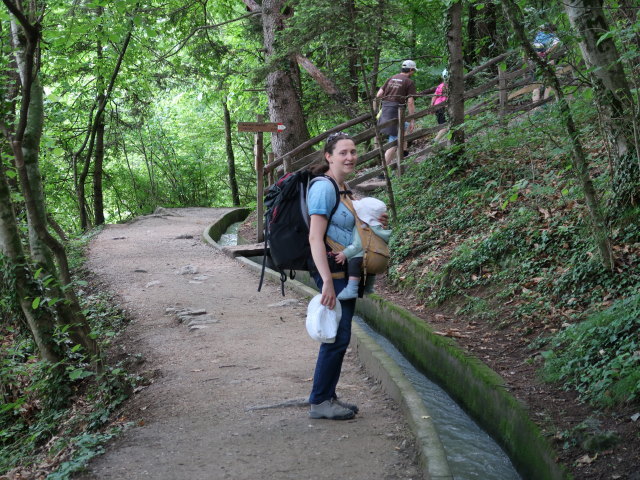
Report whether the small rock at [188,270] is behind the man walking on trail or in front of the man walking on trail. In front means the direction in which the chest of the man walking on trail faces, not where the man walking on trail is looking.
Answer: behind

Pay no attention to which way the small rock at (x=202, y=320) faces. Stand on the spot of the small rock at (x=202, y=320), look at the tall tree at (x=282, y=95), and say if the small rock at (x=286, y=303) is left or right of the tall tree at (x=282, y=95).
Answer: right

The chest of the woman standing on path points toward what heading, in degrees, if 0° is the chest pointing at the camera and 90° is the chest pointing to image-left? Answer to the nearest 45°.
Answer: approximately 270°

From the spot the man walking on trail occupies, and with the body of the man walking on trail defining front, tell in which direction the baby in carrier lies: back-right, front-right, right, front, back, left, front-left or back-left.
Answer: back-right

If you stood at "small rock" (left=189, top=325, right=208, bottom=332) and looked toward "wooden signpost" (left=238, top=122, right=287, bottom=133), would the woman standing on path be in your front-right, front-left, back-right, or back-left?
back-right

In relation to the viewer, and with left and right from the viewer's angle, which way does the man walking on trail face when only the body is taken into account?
facing away from the viewer and to the right of the viewer

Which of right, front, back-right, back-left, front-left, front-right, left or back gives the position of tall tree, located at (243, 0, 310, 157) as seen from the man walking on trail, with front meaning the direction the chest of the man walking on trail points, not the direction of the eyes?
left

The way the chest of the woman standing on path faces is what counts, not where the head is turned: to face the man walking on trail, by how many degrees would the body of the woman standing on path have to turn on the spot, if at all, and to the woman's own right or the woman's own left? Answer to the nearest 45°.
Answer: approximately 90° to the woman's own left

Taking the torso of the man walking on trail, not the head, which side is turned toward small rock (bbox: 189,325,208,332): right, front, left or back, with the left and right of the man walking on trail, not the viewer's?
back

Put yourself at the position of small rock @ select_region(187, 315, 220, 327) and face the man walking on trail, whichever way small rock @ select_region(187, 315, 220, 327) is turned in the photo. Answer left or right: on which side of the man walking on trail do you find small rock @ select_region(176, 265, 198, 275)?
left

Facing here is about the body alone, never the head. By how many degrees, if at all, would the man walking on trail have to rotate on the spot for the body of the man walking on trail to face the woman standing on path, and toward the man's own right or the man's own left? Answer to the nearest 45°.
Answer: approximately 135° to the man's own right

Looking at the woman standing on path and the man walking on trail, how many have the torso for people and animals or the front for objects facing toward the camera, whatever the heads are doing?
0

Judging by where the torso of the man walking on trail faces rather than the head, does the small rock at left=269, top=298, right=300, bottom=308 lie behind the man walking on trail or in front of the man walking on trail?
behind
